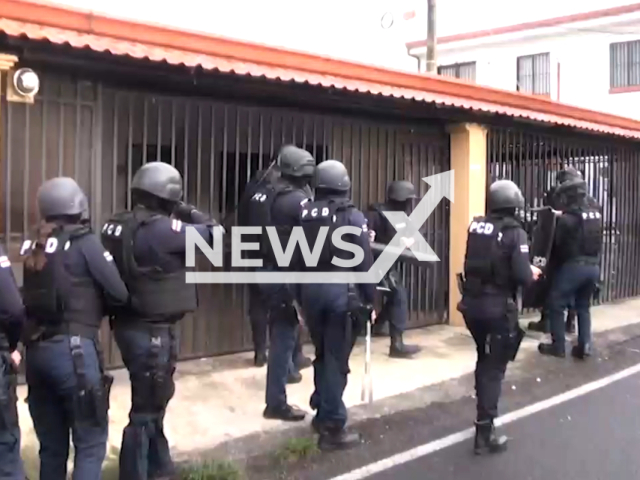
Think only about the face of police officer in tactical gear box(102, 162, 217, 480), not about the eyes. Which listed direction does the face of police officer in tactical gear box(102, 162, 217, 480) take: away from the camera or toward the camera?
away from the camera

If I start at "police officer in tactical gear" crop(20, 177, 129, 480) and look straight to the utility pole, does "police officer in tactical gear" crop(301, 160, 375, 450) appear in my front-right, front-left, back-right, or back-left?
front-right

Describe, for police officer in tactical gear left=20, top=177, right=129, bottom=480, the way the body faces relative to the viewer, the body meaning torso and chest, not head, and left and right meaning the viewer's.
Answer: facing away from the viewer and to the right of the viewer

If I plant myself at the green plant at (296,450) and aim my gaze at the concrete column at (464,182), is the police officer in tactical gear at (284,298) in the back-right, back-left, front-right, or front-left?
front-left

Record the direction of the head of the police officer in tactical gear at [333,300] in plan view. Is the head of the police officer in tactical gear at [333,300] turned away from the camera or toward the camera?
away from the camera

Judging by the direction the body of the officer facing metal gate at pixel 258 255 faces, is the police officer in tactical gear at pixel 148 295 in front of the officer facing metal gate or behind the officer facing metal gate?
behind

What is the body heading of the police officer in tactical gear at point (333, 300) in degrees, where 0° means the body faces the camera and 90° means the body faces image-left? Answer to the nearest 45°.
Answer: approximately 225°

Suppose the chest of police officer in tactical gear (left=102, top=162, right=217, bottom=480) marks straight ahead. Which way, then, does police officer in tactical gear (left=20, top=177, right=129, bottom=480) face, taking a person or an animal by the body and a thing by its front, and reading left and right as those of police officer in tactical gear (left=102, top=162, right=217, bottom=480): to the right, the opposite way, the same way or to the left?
the same way

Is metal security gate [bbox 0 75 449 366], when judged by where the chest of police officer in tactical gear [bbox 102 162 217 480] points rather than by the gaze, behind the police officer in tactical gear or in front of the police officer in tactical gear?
in front

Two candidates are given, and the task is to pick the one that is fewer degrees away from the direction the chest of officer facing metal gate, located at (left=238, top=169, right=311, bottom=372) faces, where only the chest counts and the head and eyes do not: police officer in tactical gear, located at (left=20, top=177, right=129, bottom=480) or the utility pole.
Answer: the utility pole

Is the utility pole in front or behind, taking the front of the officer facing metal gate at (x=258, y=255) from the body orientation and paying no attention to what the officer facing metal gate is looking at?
in front

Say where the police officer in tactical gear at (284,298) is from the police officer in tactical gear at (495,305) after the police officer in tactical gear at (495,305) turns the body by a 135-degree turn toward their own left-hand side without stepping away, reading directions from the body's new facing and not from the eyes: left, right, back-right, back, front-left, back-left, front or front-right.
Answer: front
